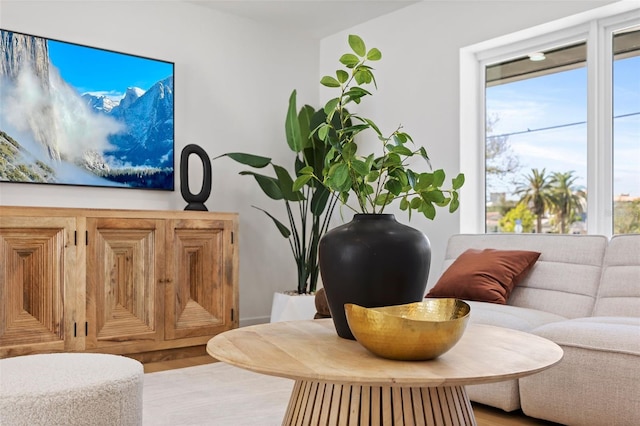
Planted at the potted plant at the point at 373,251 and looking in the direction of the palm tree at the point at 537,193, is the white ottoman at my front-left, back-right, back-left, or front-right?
back-left

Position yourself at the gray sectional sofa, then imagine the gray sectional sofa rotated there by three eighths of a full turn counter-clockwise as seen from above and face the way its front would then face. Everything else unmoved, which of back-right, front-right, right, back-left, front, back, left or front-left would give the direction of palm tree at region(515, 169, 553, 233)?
left

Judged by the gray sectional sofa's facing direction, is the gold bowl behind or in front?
in front

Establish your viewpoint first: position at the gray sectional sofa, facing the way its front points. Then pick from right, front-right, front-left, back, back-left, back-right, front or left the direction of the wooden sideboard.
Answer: front-right

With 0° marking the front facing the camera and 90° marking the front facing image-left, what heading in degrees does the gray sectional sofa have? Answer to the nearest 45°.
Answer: approximately 45°
